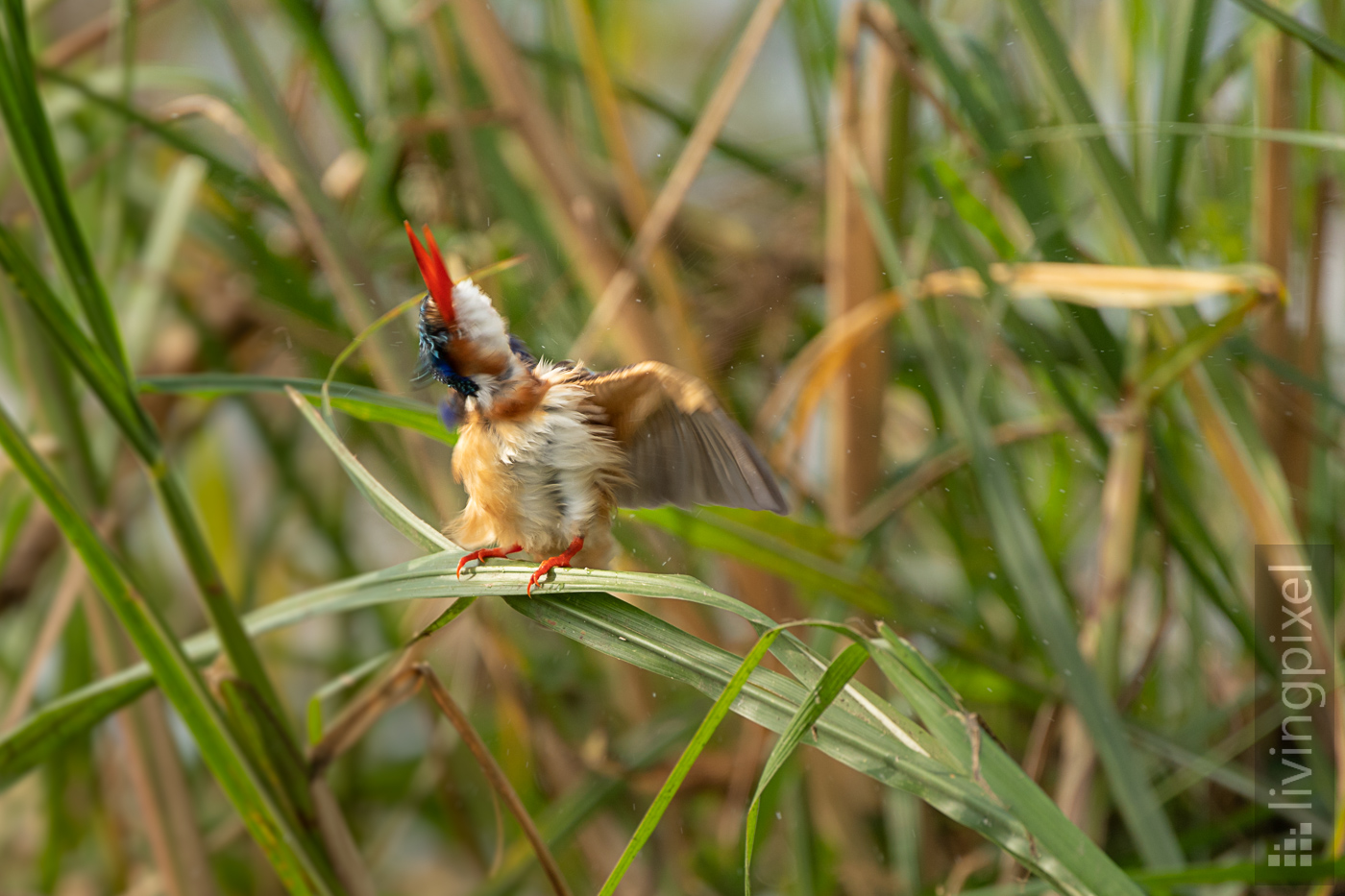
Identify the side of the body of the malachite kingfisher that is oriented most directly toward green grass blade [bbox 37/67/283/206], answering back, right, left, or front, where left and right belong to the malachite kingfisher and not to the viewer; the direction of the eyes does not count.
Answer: right

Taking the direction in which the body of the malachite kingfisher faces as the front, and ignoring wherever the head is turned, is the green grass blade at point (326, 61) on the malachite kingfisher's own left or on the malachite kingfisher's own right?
on the malachite kingfisher's own right

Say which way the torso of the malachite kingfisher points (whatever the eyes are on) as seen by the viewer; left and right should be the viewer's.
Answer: facing the viewer and to the left of the viewer
